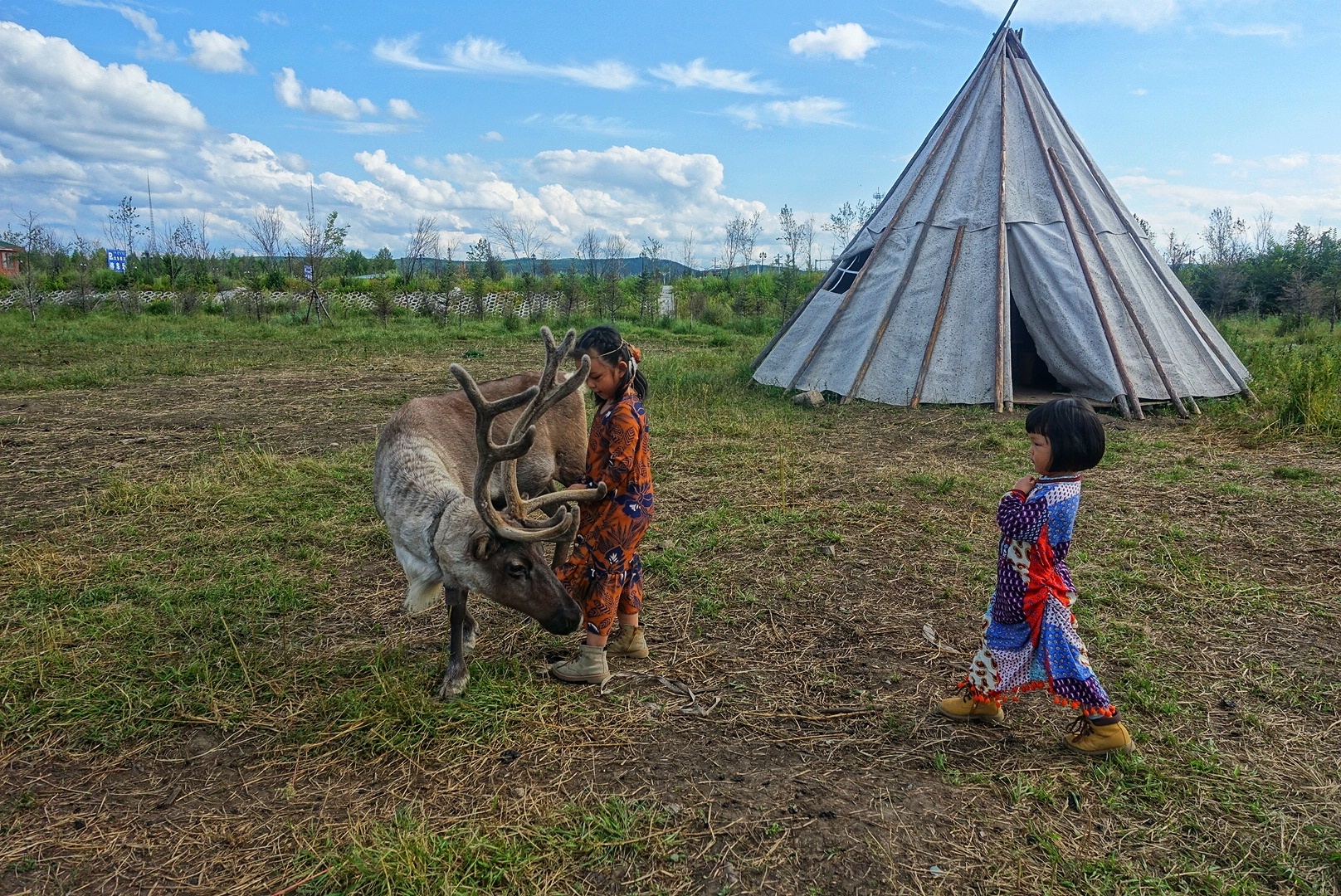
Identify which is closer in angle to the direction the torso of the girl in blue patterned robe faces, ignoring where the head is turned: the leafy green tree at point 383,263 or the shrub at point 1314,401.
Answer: the leafy green tree

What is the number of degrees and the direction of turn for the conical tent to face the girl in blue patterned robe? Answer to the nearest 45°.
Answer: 0° — it already faces them

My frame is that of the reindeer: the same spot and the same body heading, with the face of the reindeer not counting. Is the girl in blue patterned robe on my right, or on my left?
on my left

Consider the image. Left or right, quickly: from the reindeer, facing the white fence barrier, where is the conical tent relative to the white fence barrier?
right

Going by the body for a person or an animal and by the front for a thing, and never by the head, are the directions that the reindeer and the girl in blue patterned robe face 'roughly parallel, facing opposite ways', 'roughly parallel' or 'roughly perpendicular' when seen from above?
roughly perpendicular

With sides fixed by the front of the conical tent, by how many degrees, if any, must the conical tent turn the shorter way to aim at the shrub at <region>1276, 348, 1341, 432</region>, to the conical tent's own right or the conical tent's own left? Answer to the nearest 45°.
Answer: approximately 45° to the conical tent's own left

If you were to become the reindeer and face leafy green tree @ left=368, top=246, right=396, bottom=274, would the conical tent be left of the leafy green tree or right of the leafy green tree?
right

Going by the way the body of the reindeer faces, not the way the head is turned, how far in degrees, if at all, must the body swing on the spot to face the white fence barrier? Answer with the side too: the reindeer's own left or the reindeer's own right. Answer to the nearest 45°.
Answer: approximately 135° to the reindeer's own right

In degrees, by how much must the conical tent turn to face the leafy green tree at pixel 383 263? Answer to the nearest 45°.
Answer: approximately 135° to its right

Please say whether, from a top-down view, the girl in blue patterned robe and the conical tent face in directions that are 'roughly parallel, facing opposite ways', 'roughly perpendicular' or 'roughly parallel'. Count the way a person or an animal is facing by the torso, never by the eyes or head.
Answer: roughly perpendicular

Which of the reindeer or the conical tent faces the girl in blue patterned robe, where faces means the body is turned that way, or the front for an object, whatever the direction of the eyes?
the conical tent

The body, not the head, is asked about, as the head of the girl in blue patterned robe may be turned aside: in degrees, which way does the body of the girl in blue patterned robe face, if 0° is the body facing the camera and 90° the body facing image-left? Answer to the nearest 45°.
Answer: approximately 90°
